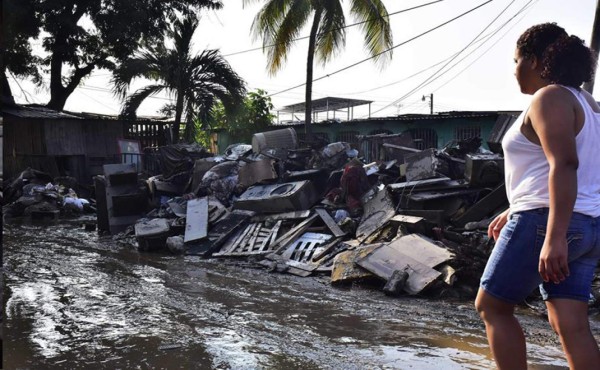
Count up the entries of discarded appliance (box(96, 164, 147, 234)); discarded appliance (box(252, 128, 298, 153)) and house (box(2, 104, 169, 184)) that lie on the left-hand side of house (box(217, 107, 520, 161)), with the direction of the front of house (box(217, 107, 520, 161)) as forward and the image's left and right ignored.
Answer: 0

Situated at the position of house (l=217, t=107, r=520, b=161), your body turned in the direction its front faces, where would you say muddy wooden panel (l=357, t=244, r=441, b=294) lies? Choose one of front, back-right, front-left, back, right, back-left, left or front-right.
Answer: front

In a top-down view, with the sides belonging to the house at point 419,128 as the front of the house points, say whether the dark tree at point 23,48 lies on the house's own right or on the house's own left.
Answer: on the house's own right

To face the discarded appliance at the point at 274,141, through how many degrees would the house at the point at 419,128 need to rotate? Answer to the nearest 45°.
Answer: approximately 45° to its right

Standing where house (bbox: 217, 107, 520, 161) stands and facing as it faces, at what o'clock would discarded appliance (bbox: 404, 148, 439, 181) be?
The discarded appliance is roughly at 12 o'clock from the house.

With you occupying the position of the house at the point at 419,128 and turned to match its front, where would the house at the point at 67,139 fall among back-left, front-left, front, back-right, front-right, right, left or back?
right

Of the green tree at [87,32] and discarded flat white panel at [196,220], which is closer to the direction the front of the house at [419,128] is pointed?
the discarded flat white panel

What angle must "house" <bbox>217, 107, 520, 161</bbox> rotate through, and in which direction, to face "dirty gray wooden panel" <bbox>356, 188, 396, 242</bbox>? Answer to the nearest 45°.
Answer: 0° — it already faces it

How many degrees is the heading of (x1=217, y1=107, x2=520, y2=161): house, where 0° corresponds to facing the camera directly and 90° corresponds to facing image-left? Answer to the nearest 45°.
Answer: approximately 0°

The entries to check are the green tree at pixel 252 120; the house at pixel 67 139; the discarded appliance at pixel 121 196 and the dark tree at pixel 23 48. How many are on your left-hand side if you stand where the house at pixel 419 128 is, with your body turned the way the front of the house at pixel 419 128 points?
0

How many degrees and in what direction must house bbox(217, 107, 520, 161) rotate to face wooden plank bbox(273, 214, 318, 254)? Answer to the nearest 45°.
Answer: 0° — it already faces it

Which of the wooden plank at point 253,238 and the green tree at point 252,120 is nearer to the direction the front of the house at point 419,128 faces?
the wooden plank

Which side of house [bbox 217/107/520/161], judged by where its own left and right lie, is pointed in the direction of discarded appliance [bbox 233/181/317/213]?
front

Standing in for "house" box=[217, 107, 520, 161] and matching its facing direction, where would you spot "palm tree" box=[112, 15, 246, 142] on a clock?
The palm tree is roughly at 3 o'clock from the house.

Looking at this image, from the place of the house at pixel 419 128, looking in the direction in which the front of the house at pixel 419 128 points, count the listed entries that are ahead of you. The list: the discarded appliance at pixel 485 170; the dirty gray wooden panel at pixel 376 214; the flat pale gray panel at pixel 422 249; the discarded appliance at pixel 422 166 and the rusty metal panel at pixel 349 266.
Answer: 5

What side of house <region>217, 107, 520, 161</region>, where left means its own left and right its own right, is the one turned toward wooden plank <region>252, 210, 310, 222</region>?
front

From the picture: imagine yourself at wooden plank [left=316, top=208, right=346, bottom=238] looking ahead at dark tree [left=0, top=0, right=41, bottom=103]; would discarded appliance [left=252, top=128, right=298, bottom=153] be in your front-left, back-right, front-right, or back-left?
front-right

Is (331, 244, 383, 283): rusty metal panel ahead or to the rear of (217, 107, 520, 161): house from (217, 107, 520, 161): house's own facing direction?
ahead
